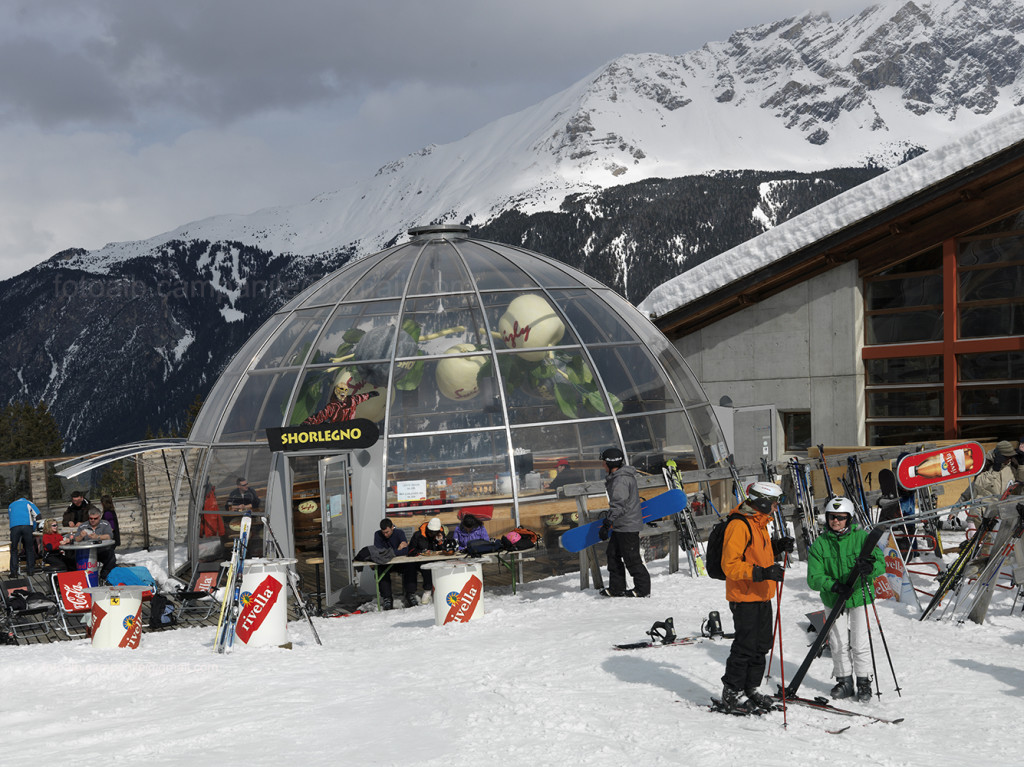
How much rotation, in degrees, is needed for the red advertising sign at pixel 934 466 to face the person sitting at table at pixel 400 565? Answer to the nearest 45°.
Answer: approximately 90° to its right

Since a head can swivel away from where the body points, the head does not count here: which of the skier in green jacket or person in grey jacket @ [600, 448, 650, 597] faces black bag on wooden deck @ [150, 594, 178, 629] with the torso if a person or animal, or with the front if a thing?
the person in grey jacket

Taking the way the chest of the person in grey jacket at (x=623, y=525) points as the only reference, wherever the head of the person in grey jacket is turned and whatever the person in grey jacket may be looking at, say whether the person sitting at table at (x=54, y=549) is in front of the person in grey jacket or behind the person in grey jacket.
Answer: in front

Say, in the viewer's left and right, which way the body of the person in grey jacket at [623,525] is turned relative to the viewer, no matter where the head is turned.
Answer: facing to the left of the viewer

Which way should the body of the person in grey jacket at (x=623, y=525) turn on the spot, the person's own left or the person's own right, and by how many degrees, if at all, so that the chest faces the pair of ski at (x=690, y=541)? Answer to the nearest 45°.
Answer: approximately 135° to the person's own right

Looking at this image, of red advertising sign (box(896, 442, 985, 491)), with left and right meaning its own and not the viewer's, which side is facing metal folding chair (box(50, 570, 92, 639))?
right

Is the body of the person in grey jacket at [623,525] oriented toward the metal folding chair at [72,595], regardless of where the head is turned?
yes

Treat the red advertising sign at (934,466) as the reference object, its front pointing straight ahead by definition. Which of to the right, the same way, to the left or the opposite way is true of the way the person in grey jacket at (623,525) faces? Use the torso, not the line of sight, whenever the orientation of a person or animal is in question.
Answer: to the right

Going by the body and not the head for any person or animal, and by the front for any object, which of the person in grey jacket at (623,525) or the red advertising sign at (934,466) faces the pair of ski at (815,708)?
the red advertising sign

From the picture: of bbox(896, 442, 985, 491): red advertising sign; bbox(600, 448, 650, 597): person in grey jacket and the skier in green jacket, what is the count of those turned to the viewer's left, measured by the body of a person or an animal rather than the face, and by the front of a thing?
1

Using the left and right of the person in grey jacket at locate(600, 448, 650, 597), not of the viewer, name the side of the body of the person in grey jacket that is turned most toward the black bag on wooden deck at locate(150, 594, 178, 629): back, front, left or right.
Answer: front

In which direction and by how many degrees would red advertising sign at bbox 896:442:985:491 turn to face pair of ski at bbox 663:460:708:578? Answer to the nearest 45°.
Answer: approximately 90° to its right

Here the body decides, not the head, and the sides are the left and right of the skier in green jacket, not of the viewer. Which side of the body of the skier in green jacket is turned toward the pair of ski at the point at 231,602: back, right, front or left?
right
